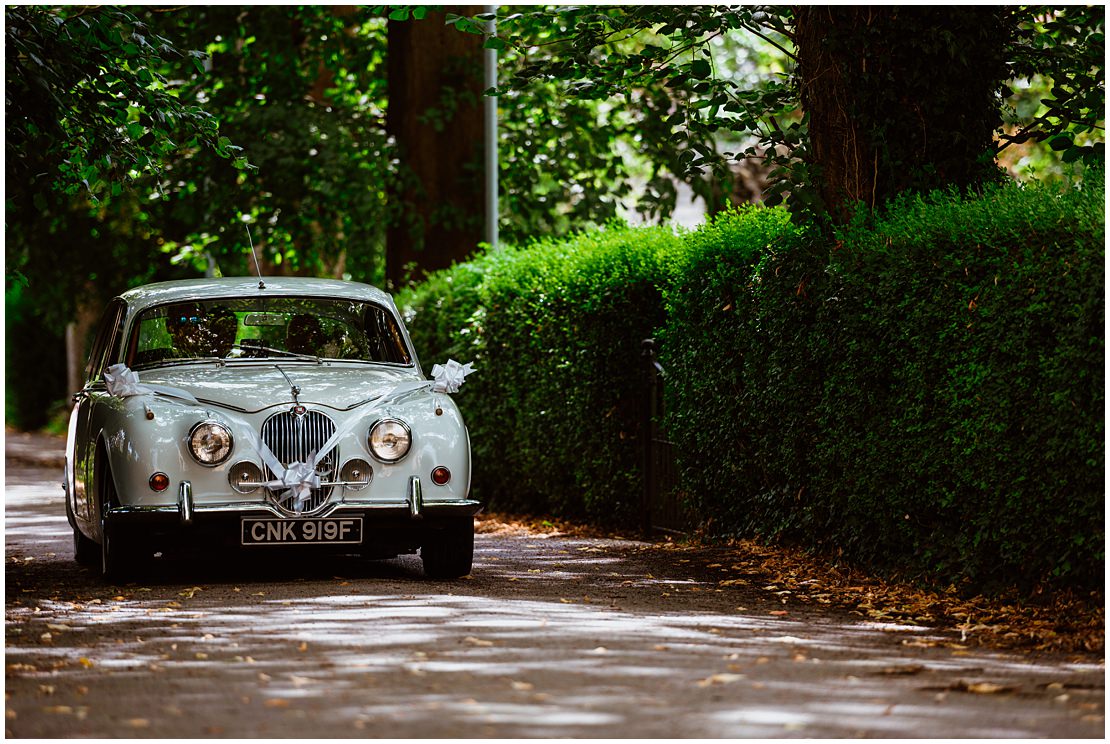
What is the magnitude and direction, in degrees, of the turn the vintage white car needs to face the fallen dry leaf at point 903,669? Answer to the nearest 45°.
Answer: approximately 45° to its left

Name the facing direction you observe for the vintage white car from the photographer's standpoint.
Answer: facing the viewer

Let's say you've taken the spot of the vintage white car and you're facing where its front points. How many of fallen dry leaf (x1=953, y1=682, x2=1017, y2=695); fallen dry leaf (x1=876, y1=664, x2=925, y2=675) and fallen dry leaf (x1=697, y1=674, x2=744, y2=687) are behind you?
0

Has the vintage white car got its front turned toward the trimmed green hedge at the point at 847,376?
no

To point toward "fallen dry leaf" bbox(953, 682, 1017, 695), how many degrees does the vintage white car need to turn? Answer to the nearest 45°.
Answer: approximately 45° to its left

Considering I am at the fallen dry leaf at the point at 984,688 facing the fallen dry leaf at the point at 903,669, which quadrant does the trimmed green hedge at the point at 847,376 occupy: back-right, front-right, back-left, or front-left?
front-right

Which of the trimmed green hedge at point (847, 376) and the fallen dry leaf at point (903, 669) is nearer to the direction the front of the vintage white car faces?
the fallen dry leaf

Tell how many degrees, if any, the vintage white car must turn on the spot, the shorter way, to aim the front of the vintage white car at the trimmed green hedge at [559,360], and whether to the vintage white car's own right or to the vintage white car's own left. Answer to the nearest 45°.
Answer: approximately 135° to the vintage white car's own left

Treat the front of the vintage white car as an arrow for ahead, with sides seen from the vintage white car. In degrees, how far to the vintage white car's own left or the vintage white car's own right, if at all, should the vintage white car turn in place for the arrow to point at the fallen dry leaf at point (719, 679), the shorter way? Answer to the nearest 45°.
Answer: approximately 45° to the vintage white car's own left
